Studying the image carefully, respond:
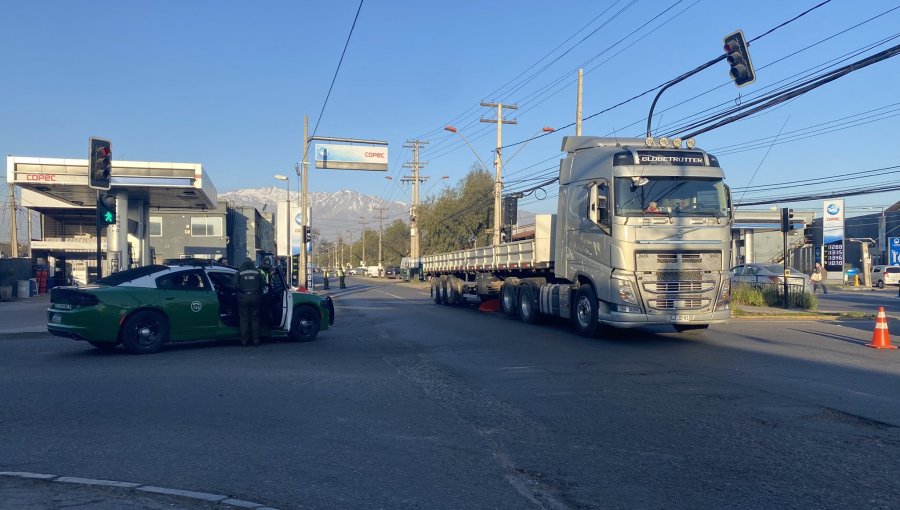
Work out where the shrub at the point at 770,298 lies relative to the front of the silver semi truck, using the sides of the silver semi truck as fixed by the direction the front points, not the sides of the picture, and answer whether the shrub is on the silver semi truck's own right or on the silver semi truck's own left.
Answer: on the silver semi truck's own left

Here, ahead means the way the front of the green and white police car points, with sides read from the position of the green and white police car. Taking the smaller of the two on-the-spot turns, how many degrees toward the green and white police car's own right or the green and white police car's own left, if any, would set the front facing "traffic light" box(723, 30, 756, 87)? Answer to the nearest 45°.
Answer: approximately 45° to the green and white police car's own right

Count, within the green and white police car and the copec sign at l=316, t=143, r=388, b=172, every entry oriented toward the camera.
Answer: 1

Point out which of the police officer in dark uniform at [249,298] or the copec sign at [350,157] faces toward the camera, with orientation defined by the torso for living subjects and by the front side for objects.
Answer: the copec sign

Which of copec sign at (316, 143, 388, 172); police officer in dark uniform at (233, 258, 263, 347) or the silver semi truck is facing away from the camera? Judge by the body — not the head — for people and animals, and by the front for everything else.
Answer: the police officer in dark uniform

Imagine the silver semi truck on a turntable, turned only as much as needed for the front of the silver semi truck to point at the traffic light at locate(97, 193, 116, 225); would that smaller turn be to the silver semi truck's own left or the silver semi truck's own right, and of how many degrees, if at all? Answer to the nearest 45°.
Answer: approximately 135° to the silver semi truck's own right

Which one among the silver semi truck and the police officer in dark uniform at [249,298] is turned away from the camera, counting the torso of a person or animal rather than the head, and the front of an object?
the police officer in dark uniform

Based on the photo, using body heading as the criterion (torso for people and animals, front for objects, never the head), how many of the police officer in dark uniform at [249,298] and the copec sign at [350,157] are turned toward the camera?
1

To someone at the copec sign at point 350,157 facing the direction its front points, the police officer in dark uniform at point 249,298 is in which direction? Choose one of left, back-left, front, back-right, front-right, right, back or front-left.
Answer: front

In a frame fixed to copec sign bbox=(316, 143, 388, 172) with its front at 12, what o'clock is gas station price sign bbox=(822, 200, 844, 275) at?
The gas station price sign is roughly at 9 o'clock from the copec sign.

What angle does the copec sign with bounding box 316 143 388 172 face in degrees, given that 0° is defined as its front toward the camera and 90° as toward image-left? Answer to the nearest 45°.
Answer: approximately 0°

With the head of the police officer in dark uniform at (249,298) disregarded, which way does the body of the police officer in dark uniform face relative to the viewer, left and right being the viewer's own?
facing away from the viewer

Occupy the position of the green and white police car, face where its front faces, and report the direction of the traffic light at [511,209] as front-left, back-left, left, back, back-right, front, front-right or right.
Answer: front

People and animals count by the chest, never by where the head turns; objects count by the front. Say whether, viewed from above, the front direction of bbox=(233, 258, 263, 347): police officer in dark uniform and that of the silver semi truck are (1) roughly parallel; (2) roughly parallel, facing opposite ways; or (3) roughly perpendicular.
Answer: roughly parallel, facing opposite ways
